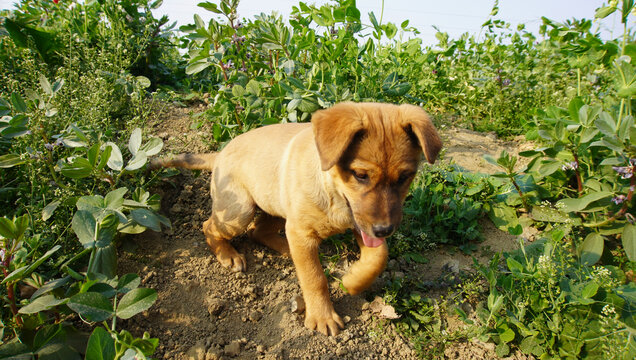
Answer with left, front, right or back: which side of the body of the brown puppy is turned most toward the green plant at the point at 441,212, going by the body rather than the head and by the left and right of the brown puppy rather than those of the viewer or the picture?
left

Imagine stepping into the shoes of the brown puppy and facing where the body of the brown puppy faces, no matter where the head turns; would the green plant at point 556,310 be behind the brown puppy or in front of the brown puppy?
in front

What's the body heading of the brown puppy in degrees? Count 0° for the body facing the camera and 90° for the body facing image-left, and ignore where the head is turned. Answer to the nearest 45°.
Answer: approximately 315°
